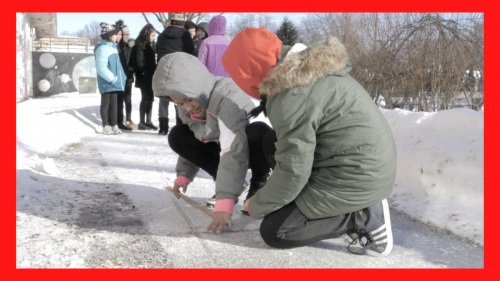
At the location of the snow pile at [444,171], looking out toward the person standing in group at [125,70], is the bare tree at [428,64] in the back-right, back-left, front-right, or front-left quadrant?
front-right

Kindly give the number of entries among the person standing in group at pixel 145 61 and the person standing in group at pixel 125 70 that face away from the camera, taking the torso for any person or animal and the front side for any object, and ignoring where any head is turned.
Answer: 0

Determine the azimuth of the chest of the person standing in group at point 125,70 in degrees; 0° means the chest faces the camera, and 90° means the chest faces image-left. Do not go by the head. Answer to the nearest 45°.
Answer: approximately 315°
